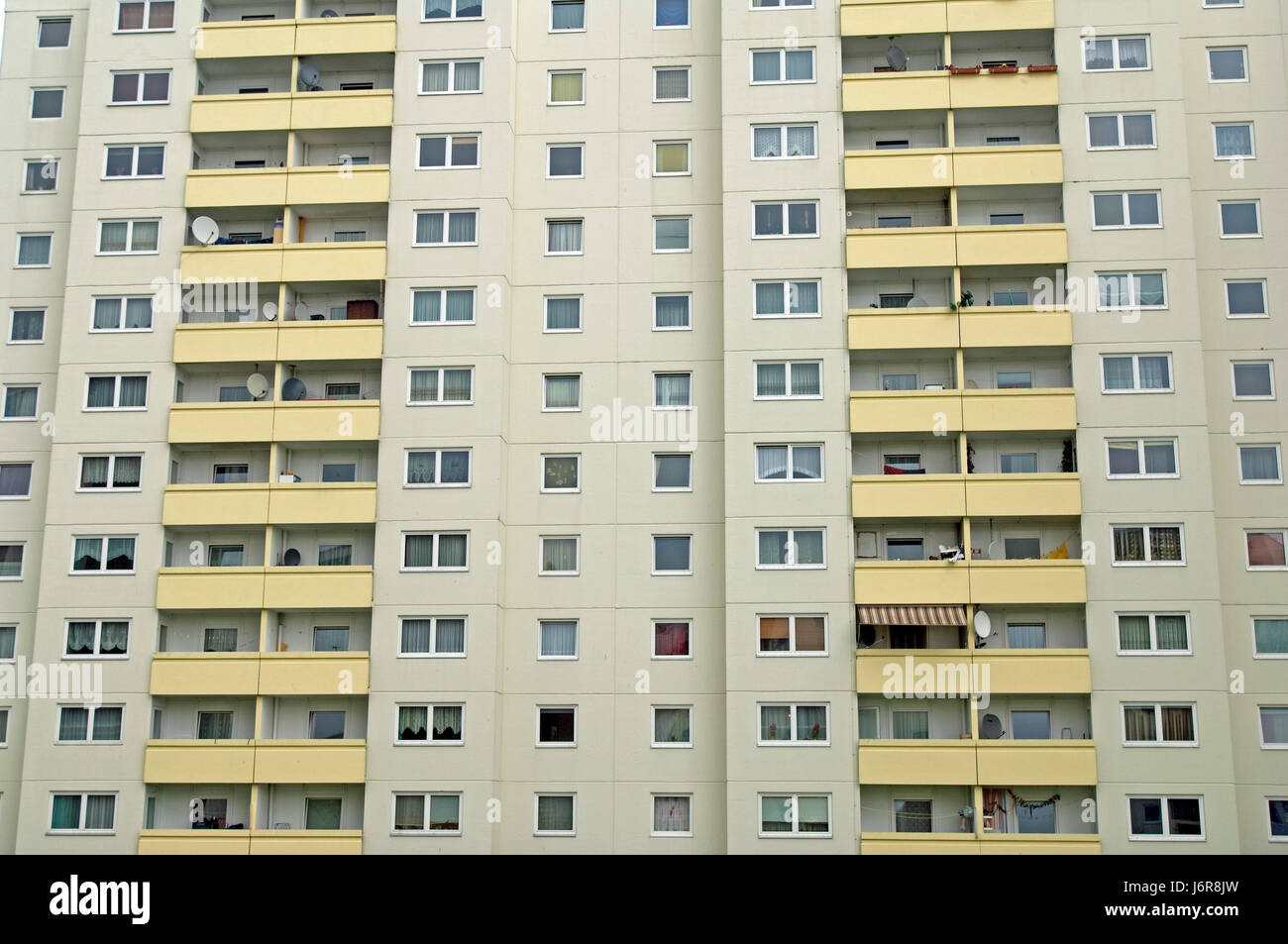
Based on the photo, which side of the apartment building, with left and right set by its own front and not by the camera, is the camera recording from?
front
